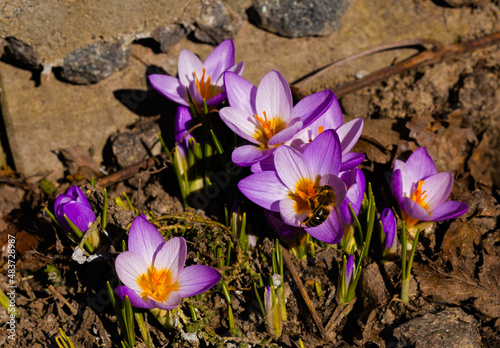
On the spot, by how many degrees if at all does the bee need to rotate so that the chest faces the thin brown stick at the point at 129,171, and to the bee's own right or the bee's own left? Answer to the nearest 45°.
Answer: approximately 90° to the bee's own left

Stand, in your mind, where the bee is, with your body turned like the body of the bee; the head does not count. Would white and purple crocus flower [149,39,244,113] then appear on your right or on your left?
on your left
